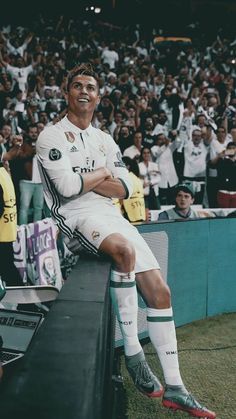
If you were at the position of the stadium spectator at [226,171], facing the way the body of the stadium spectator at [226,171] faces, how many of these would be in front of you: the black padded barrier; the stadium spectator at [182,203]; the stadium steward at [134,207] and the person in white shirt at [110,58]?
3

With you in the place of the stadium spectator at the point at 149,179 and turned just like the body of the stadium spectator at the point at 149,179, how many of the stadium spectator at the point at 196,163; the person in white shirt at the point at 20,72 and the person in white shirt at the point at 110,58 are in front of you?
0

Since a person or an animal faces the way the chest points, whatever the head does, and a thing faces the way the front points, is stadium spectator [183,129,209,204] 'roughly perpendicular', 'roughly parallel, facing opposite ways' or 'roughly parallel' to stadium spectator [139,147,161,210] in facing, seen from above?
roughly parallel

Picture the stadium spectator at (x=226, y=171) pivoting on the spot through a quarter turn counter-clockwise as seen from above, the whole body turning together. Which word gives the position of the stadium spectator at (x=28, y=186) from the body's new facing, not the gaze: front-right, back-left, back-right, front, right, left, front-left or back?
back-right

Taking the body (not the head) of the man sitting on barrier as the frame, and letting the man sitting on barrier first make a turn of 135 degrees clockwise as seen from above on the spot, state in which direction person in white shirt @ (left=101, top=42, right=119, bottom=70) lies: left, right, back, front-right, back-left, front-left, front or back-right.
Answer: right

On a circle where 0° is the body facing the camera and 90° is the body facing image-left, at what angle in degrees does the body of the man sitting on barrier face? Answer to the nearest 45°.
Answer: approximately 315°

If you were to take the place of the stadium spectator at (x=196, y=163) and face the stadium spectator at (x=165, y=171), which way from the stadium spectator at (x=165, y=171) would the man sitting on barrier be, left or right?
left

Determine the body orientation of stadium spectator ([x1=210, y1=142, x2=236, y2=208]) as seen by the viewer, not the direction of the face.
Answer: toward the camera

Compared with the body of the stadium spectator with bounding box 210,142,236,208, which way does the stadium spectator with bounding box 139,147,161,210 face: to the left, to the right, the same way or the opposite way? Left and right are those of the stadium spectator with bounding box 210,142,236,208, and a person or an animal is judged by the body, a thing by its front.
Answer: the same way

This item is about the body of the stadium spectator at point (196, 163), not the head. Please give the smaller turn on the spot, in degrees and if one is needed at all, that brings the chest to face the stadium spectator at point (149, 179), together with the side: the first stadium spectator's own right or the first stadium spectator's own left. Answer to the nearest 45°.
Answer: approximately 45° to the first stadium spectator's own right

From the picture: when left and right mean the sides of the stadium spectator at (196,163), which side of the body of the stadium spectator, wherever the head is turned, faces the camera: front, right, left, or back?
front

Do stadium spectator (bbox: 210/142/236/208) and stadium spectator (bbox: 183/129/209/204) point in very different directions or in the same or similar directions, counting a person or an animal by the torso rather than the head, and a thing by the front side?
same or similar directions

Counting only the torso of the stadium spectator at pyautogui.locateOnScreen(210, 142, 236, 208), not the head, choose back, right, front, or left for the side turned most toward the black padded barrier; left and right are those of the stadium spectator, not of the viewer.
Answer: front

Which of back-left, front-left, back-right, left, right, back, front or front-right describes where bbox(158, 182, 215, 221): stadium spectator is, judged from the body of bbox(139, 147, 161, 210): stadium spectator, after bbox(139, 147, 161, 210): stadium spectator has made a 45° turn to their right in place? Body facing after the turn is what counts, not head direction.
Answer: front-left

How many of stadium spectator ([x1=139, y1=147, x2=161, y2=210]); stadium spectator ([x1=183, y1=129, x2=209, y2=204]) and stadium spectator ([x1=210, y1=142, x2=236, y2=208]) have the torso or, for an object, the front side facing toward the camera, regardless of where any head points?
3
